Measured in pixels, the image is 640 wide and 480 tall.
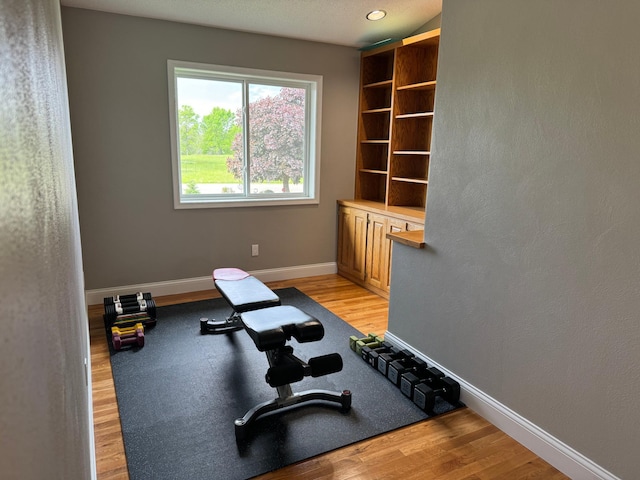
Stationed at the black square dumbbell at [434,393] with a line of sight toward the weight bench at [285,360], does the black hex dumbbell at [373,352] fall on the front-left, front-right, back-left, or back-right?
front-right

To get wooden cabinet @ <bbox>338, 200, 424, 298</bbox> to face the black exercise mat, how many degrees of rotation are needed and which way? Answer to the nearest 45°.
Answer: approximately 45° to its left

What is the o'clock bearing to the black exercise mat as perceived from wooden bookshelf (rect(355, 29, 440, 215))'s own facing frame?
The black exercise mat is roughly at 11 o'clock from the wooden bookshelf.

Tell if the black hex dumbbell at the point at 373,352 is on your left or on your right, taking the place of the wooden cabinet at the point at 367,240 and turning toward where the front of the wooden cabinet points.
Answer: on your left

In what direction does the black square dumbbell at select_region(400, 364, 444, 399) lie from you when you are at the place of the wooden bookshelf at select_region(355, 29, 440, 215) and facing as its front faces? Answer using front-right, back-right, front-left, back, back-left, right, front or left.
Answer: front-left

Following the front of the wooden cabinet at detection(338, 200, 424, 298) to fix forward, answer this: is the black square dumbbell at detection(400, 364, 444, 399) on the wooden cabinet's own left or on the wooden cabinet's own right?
on the wooden cabinet's own left

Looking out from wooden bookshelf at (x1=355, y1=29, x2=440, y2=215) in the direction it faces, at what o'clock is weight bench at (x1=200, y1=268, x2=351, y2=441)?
The weight bench is roughly at 11 o'clock from the wooden bookshelf.

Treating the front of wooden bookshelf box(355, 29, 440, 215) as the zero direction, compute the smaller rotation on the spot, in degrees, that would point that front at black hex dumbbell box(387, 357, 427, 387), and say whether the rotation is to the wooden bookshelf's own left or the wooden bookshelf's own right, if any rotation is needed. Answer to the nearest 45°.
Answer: approximately 45° to the wooden bookshelf's own left

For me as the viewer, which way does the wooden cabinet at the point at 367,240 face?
facing the viewer and to the left of the viewer

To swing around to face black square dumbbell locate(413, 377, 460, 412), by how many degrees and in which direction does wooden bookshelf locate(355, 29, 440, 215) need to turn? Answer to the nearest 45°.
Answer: approximately 45° to its left

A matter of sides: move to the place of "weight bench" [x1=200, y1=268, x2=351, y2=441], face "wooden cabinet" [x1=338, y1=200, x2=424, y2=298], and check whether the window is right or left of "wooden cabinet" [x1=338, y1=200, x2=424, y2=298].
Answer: left
